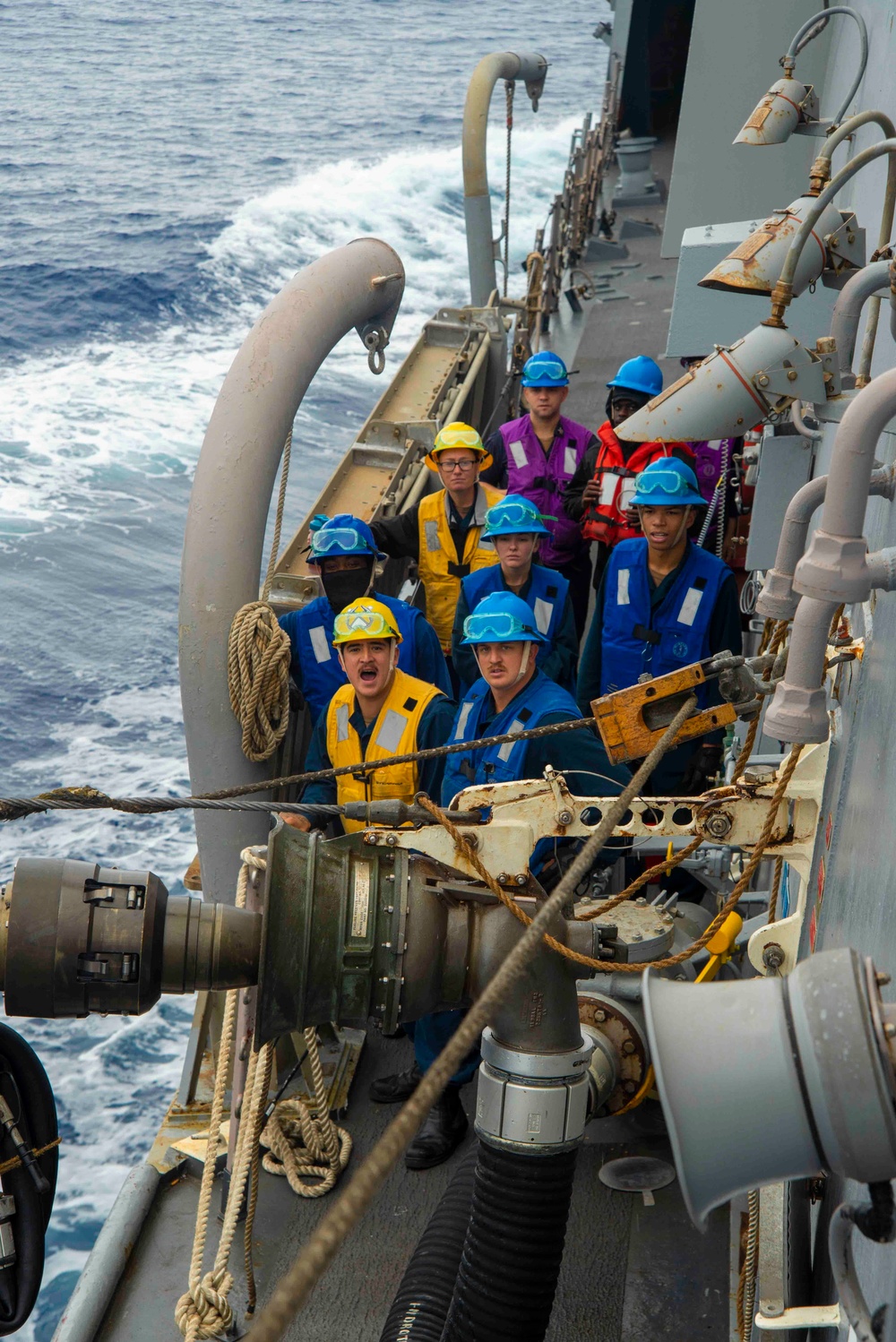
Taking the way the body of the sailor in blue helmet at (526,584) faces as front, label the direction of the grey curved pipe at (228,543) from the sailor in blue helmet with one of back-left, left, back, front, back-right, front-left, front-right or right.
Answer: front-right

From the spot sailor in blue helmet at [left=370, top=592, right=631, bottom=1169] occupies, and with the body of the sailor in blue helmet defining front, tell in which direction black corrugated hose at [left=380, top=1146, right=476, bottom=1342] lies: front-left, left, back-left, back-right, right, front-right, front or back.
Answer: front-left

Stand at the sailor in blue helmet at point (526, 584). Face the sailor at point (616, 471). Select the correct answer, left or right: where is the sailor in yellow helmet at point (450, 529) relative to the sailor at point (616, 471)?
left

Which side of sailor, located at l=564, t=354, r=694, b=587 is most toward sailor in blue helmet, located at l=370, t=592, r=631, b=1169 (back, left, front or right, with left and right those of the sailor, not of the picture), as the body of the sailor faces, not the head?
front

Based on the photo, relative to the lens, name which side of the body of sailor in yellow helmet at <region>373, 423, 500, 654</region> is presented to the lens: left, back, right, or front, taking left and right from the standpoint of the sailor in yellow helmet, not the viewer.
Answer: front

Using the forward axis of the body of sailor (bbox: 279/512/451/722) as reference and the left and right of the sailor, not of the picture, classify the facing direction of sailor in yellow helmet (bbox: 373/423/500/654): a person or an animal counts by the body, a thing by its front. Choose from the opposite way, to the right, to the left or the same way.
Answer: the same way

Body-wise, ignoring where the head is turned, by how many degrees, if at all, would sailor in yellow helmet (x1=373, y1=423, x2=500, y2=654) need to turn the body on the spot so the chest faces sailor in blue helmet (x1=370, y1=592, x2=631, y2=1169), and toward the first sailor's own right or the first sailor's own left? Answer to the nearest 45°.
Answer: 0° — they already face them

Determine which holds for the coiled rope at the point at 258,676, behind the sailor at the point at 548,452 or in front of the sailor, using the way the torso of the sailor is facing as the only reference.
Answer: in front

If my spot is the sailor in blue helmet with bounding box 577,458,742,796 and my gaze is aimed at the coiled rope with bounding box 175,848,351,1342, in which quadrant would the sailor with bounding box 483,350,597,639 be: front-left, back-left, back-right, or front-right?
back-right

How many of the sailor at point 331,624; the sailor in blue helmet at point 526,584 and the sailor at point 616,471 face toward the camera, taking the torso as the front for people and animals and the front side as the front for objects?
3

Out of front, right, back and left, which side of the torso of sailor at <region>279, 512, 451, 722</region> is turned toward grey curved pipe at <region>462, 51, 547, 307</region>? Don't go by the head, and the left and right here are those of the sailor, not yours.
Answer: back

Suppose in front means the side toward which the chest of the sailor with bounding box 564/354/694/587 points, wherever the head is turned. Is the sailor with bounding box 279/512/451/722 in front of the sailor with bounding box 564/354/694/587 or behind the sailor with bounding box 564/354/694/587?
in front

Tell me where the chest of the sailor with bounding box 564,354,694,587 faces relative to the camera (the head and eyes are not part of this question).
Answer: toward the camera

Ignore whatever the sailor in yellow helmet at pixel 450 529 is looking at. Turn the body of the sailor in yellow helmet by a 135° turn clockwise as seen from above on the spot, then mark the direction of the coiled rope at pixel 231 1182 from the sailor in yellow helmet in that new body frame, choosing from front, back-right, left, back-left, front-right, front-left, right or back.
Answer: back-left

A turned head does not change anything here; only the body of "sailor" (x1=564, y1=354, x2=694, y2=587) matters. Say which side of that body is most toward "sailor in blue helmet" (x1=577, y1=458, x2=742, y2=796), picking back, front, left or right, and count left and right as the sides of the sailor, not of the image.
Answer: front

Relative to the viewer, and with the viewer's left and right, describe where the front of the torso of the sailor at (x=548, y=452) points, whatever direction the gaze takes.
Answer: facing the viewer
